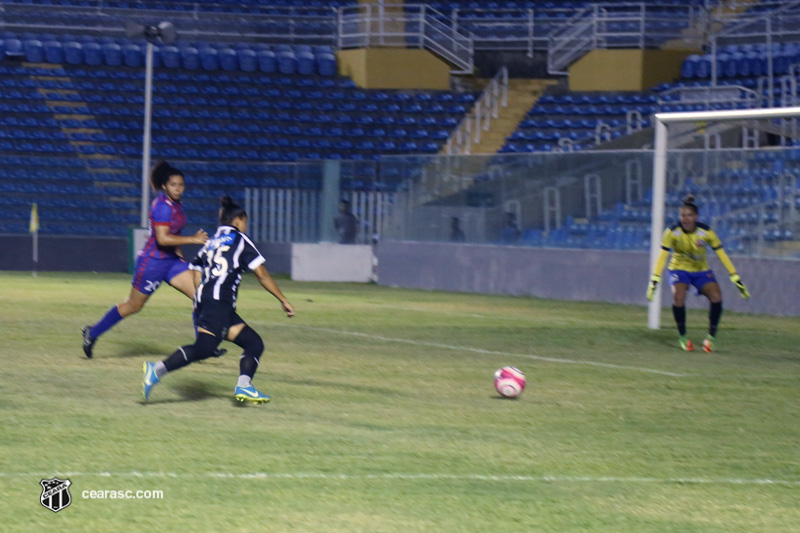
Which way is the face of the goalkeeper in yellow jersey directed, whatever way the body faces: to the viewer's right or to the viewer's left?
to the viewer's left

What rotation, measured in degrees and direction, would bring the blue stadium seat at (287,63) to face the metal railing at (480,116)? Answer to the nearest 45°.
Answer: approximately 90° to its left

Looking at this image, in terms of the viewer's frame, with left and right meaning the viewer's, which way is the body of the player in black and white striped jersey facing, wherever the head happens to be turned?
facing away from the viewer and to the right of the viewer

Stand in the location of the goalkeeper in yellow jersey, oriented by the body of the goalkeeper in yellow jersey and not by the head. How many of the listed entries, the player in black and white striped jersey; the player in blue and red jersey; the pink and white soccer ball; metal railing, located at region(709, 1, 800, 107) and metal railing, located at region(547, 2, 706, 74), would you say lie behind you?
2

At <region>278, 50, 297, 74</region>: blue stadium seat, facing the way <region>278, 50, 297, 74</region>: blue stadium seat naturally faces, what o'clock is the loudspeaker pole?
The loudspeaker pole is roughly at 1 o'clock from the blue stadium seat.

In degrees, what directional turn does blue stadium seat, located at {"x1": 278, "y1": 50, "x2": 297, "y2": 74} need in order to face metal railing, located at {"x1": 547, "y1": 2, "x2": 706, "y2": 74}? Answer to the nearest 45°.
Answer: approximately 90° to its left

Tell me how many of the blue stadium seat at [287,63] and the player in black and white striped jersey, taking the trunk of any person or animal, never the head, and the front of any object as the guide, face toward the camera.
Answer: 1

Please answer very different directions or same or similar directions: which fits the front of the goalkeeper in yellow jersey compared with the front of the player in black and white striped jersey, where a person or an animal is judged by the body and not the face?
very different directions

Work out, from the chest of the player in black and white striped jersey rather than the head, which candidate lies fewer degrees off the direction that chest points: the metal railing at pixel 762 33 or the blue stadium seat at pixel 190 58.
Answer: the metal railing

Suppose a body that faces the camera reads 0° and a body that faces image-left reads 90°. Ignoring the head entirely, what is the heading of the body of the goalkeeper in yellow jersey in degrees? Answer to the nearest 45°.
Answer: approximately 0°

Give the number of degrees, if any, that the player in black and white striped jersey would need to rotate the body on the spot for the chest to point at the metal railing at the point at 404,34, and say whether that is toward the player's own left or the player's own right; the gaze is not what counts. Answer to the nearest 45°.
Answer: approximately 45° to the player's own left

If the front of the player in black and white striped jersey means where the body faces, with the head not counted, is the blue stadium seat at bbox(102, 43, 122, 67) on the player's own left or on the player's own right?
on the player's own left
